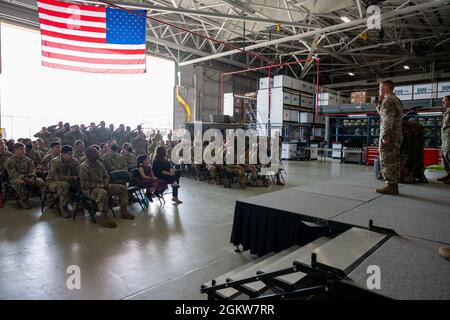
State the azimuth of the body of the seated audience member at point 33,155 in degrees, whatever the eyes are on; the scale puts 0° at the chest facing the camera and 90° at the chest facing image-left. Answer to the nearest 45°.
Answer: approximately 315°

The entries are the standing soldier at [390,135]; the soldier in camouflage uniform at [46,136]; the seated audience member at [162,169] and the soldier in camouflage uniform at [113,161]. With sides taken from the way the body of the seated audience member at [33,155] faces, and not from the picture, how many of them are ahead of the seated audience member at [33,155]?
3

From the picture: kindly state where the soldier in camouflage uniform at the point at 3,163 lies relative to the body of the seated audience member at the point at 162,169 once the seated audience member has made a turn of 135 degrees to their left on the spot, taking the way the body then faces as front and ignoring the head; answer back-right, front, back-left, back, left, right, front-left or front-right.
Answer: front-left

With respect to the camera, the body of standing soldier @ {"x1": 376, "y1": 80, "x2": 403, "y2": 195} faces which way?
to the viewer's left

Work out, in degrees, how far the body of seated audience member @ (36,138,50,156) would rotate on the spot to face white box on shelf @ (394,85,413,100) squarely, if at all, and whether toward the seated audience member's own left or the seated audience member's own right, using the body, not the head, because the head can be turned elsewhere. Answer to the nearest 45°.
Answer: approximately 45° to the seated audience member's own left

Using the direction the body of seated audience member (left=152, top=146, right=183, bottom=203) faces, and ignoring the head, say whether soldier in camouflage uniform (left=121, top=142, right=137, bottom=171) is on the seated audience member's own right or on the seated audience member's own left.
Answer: on the seated audience member's own left

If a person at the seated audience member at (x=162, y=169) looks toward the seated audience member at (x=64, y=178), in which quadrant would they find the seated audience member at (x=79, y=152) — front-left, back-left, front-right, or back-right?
front-right

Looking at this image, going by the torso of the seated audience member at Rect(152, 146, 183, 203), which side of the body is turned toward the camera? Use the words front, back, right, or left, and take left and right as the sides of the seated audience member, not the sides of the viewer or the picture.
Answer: right
